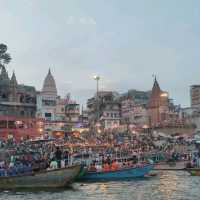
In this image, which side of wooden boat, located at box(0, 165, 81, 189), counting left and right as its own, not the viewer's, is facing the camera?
right

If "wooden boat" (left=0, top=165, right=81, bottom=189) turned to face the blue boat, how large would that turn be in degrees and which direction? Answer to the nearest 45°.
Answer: approximately 45° to its left

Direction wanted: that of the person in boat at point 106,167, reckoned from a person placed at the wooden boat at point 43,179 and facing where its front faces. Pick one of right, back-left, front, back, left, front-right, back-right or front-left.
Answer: front-left

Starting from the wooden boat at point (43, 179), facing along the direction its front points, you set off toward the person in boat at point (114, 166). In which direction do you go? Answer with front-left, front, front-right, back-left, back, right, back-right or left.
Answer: front-left
